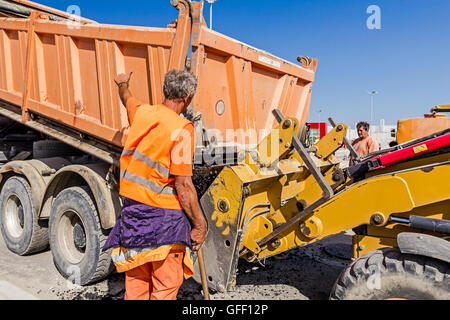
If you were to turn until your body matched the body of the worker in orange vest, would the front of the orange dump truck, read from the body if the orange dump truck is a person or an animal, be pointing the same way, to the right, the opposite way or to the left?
to the left

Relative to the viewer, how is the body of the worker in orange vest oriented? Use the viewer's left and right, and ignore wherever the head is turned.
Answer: facing away from the viewer and to the right of the viewer

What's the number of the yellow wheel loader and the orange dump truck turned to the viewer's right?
0

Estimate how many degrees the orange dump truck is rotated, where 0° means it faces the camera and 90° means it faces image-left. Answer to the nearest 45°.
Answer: approximately 135°

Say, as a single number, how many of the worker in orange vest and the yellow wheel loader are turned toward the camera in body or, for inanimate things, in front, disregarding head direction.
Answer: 0

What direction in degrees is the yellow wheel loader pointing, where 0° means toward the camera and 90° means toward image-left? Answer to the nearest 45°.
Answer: approximately 135°

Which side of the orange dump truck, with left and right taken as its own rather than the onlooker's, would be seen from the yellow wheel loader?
back

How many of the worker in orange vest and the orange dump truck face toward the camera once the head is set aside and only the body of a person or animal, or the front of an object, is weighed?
0

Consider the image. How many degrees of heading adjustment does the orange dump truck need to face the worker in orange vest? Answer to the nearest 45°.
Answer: approximately 135° to its left
